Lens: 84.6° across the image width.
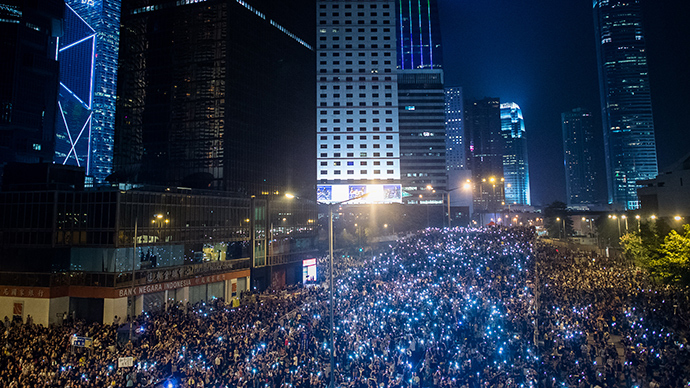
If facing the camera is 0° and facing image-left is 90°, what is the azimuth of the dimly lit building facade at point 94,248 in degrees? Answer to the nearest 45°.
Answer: approximately 315°

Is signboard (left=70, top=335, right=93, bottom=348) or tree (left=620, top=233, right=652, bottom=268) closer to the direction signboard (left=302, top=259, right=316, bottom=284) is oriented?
the signboard

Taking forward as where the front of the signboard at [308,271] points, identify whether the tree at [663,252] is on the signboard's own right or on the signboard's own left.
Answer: on the signboard's own left

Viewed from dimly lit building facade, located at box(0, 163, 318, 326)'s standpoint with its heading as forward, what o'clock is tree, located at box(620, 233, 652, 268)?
The tree is roughly at 11 o'clock from the dimly lit building facade.

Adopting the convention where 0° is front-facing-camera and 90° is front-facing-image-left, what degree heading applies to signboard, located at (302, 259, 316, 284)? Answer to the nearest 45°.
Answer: approximately 0°

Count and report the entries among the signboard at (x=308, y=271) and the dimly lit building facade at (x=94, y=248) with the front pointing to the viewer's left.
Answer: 0

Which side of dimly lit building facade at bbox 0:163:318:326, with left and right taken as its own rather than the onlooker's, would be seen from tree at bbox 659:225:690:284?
front

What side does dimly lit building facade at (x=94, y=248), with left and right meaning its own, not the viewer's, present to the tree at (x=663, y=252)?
front
